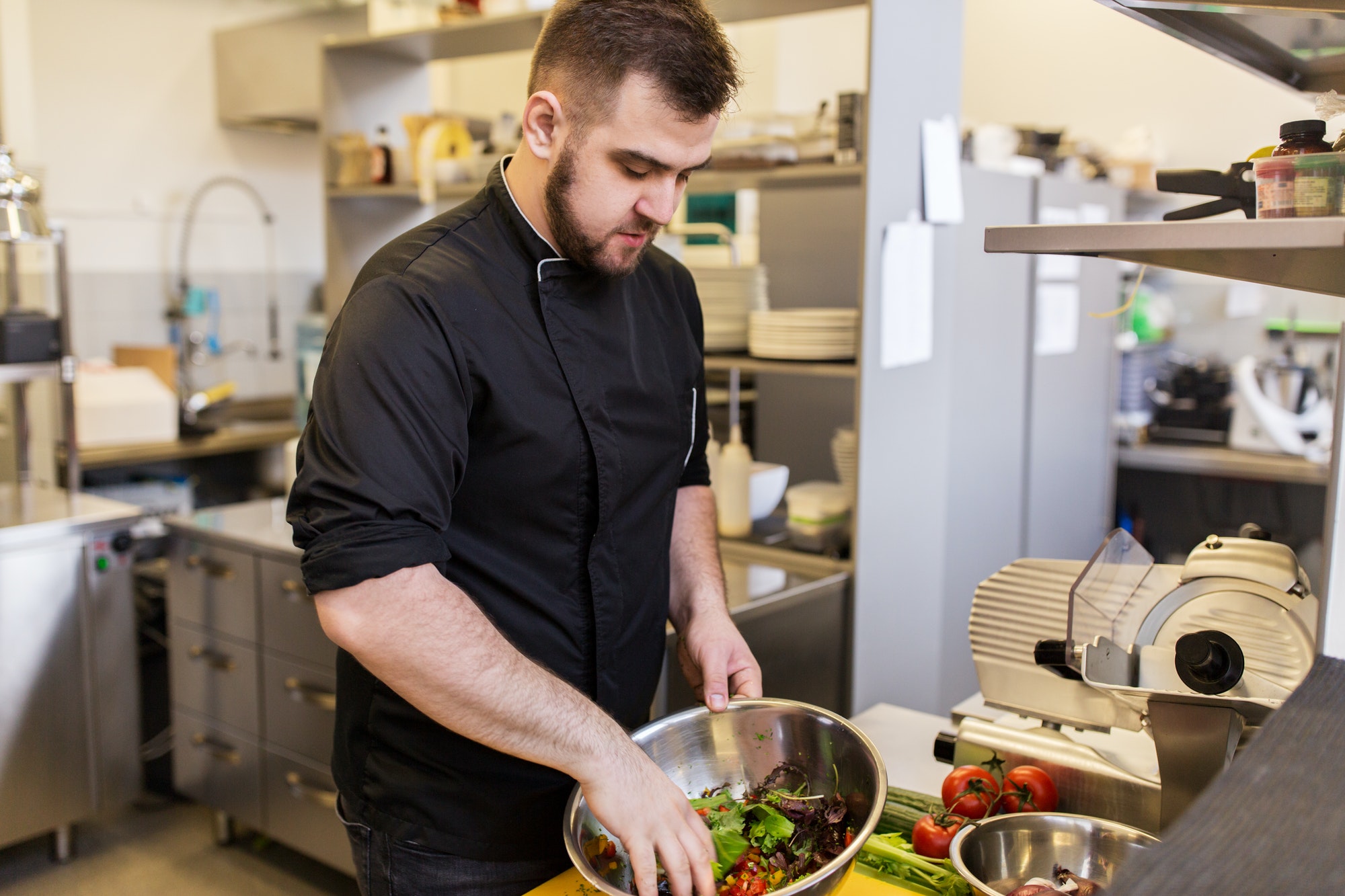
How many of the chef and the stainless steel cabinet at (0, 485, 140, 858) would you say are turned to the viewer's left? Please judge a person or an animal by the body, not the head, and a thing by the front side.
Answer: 0

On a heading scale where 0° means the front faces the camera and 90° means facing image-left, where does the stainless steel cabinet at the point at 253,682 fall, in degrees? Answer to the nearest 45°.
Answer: approximately 45°

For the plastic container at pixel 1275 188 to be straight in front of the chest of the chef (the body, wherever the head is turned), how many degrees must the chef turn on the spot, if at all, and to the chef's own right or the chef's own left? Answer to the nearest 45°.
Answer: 0° — they already face it

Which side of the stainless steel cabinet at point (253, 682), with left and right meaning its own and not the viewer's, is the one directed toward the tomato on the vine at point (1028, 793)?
left

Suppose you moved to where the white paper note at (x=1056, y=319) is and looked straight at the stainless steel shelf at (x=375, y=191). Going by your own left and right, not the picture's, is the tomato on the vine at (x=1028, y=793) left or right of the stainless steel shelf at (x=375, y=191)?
left

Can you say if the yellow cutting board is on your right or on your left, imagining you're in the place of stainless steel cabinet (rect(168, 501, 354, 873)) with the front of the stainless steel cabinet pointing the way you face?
on your left

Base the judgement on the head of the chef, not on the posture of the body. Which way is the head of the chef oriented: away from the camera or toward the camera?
toward the camera

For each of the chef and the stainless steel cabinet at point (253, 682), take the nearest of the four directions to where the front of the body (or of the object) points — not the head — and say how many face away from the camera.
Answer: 0

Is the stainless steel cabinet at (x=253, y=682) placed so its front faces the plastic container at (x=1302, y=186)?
no

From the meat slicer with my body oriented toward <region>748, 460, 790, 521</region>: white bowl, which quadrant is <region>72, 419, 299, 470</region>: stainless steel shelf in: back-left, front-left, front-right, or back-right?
front-left

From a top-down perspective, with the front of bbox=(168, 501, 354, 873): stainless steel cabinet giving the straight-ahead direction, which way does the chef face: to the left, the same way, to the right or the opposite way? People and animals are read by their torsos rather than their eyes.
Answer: to the left

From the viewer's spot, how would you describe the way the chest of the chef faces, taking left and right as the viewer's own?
facing the viewer and to the right of the viewer

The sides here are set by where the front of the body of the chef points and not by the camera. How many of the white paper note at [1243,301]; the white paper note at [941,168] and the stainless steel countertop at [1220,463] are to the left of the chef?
3
